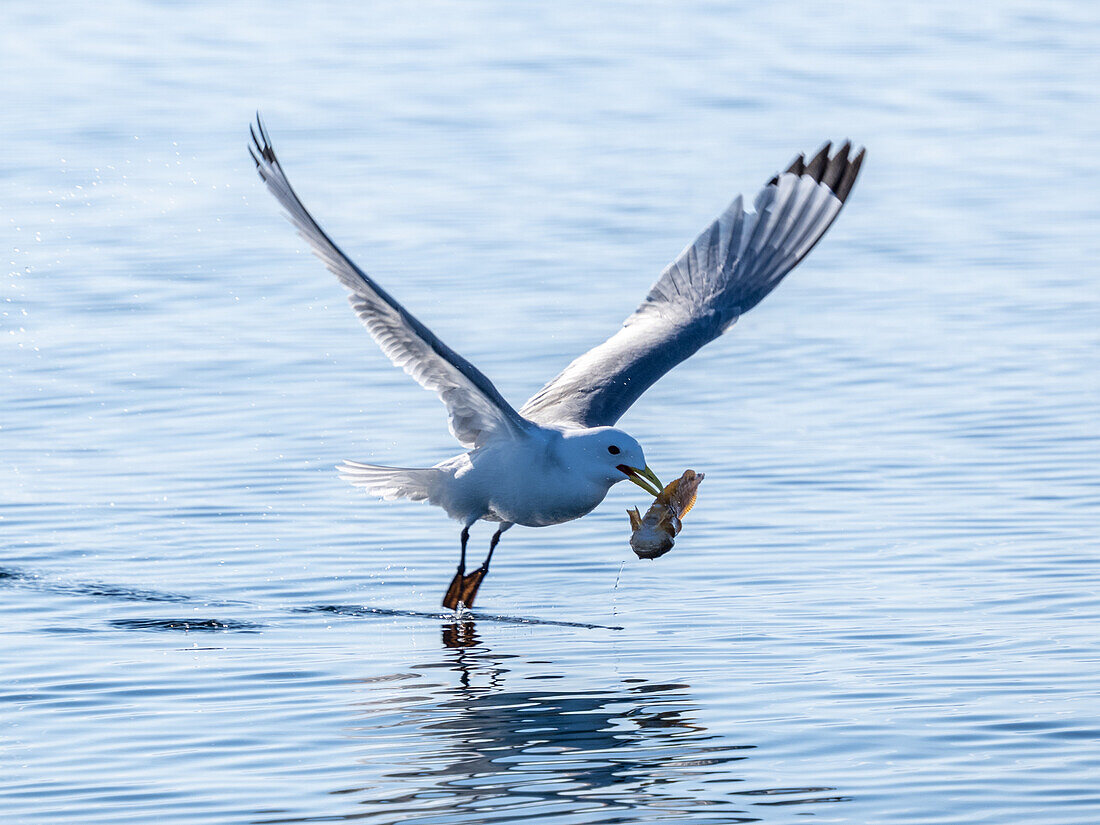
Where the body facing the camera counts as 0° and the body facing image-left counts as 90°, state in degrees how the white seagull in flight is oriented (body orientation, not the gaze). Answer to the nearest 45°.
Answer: approximately 315°
